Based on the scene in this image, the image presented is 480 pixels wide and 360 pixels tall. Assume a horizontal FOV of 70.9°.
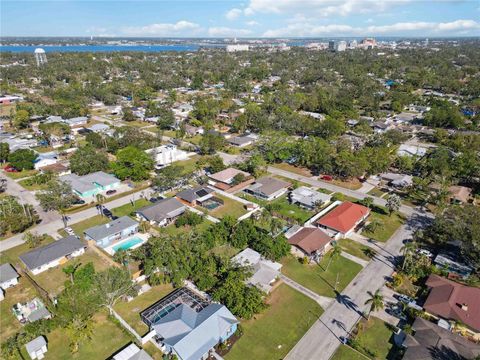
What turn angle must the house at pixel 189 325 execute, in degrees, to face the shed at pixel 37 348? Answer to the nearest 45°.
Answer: approximately 135° to its right

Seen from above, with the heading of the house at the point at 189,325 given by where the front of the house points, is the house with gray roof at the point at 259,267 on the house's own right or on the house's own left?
on the house's own left

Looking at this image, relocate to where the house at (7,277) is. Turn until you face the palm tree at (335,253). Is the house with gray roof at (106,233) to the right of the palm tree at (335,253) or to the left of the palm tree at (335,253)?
left

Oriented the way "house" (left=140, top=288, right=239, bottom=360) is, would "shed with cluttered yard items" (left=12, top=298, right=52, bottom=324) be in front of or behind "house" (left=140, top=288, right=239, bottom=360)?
behind

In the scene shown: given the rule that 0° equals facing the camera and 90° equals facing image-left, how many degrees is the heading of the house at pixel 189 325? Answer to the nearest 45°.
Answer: approximately 315°

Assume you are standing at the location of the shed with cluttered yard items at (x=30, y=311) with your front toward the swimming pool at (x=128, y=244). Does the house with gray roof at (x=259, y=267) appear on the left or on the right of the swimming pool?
right

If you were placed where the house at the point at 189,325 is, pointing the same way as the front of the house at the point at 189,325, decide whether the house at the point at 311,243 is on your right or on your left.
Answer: on your left
